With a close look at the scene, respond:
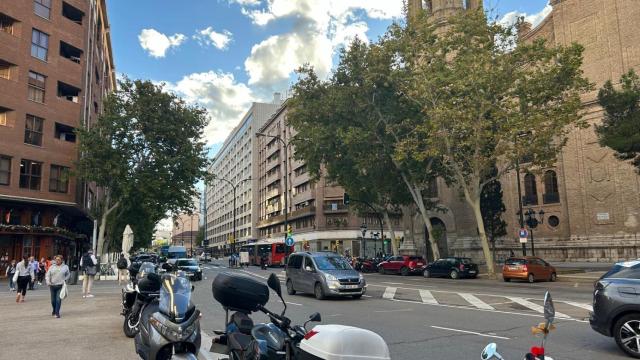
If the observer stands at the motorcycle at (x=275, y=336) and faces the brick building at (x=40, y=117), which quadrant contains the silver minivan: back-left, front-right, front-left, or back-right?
front-right

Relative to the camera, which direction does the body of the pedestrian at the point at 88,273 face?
away from the camera

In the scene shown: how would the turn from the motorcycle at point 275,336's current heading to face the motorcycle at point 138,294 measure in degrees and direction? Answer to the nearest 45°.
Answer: approximately 180°

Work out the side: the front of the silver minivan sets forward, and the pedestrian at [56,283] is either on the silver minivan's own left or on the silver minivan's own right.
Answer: on the silver minivan's own right

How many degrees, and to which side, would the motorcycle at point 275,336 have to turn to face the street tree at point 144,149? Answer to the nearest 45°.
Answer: approximately 135° to its left

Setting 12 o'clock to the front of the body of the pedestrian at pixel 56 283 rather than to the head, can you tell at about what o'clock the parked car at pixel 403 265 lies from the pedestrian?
The parked car is roughly at 8 o'clock from the pedestrian.

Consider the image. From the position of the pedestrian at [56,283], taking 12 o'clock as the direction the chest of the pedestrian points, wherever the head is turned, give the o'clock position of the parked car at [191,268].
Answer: The parked car is roughly at 7 o'clock from the pedestrian.

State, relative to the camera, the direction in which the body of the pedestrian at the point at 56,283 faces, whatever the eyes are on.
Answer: toward the camera

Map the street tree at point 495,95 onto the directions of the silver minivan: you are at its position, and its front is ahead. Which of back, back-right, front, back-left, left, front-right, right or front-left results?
left
